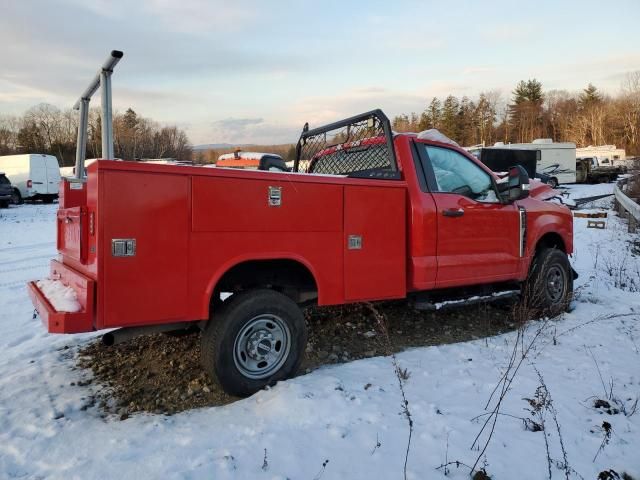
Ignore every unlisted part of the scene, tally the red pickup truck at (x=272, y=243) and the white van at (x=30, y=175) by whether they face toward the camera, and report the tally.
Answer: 0

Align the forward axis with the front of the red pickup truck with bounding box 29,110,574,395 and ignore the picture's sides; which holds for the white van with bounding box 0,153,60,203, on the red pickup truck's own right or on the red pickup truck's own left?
on the red pickup truck's own left

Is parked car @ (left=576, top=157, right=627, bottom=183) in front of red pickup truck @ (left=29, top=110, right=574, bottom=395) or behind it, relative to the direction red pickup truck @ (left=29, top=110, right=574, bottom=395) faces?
in front

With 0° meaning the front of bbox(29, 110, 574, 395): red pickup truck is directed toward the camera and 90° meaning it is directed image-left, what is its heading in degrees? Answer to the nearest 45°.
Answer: approximately 225°

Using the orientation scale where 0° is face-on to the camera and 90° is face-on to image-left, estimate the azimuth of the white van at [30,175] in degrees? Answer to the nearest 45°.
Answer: approximately 135°
